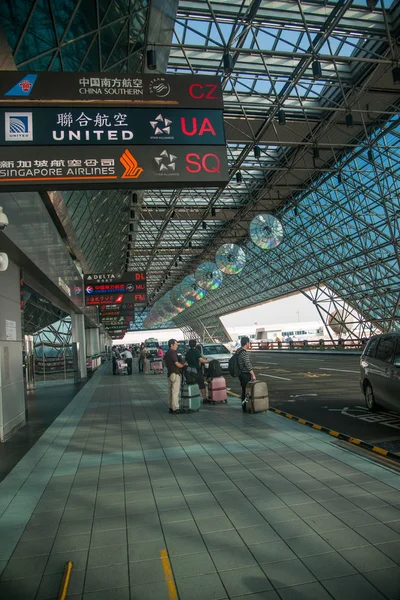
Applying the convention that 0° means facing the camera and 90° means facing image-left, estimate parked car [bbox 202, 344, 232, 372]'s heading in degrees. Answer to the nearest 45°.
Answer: approximately 0°

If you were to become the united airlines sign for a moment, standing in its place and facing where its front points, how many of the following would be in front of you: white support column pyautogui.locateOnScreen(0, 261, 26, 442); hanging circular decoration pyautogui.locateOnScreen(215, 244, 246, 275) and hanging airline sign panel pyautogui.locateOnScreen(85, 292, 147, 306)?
0

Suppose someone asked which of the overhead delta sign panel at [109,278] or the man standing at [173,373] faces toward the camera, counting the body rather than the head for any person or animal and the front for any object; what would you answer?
the overhead delta sign panel

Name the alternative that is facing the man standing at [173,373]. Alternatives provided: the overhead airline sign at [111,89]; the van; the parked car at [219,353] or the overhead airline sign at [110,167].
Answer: the parked car

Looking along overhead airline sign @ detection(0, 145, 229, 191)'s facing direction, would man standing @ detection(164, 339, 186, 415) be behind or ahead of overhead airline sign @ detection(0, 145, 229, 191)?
behind

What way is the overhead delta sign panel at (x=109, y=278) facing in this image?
toward the camera

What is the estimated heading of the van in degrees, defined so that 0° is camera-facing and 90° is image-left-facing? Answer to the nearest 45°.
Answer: approximately 315°

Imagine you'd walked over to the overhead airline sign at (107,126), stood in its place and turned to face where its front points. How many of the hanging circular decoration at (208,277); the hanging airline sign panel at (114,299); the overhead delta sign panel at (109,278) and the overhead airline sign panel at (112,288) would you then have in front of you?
0

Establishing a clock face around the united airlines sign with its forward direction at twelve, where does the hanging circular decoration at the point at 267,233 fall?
The hanging circular decoration is roughly at 7 o'clock from the united airlines sign.

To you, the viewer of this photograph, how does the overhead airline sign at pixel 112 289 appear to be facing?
facing the viewer

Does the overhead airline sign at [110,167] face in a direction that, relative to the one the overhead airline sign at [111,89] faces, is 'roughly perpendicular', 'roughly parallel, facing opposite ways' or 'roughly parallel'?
roughly parallel

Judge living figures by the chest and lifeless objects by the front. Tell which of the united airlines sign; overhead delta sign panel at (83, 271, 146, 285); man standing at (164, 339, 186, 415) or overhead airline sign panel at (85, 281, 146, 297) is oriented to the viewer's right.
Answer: the man standing

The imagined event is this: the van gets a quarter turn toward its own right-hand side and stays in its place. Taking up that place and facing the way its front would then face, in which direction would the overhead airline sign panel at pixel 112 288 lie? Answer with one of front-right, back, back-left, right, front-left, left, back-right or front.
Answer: right

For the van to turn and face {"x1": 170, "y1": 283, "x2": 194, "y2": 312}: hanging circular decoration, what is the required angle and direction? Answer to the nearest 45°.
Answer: approximately 180°

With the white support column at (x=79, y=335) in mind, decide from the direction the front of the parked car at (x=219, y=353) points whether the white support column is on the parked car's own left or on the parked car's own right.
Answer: on the parked car's own right

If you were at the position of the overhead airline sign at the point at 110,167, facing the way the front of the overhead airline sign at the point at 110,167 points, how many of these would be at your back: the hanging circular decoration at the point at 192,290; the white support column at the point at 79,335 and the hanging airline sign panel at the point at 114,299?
3

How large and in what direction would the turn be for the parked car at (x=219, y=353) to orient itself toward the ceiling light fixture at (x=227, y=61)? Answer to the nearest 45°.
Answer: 0° — it already faces it

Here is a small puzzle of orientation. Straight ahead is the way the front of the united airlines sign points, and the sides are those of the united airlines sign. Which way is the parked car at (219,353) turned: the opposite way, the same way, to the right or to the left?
the same way

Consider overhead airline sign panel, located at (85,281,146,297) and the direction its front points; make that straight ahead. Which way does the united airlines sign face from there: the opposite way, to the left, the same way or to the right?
the same way
